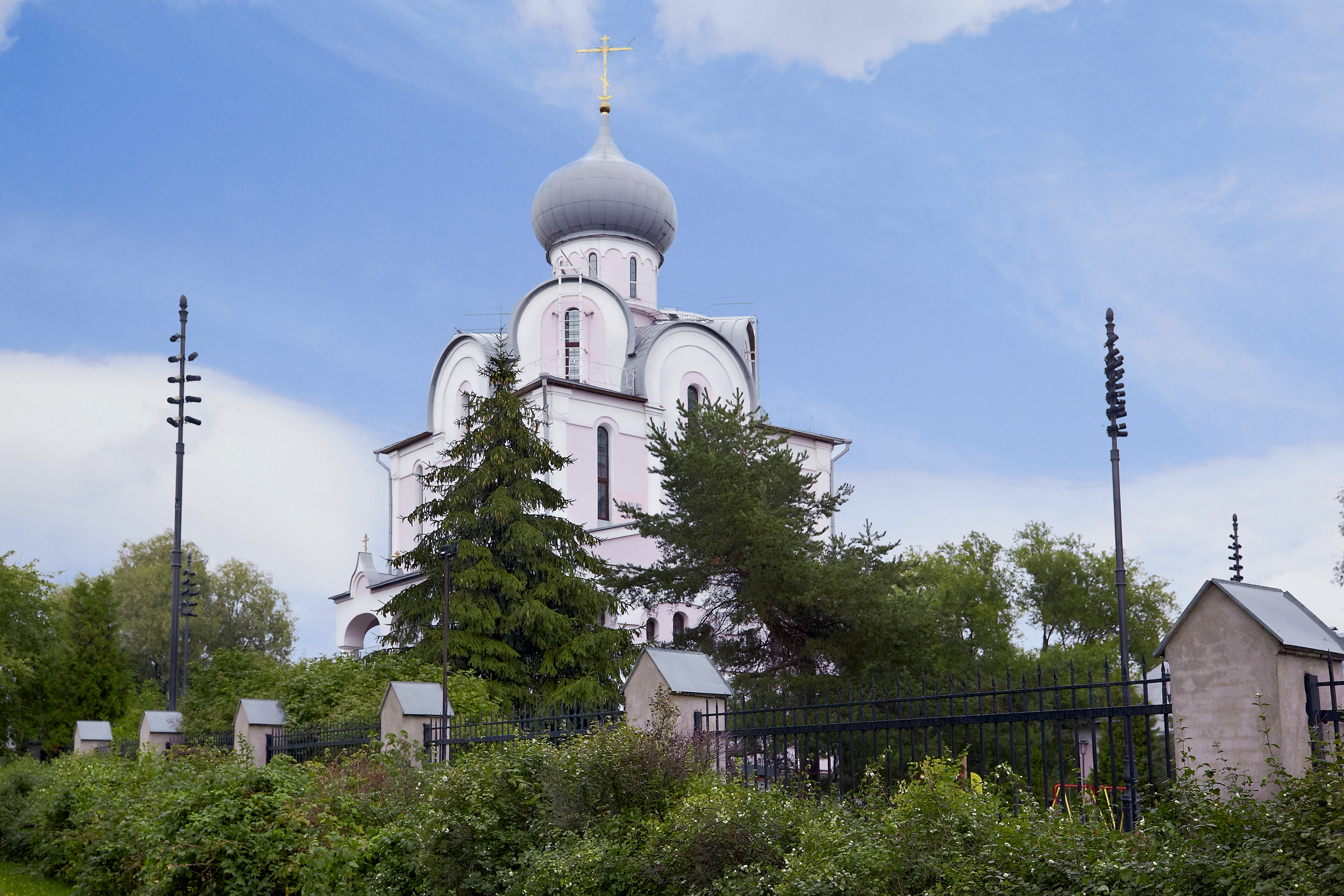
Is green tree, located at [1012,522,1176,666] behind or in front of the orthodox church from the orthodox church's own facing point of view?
behind

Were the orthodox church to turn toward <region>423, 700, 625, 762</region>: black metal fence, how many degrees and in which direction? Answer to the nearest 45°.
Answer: approximately 45° to its left

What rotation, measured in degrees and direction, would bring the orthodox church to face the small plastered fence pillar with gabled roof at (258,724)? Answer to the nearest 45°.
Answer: approximately 45° to its left

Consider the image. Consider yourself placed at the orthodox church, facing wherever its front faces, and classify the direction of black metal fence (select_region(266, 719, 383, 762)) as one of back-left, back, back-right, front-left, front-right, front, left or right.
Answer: front-left

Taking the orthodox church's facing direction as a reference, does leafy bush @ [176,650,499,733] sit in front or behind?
in front

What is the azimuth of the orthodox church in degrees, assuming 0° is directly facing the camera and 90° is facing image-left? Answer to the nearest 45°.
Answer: approximately 45°

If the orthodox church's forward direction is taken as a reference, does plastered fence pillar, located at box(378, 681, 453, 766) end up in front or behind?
in front

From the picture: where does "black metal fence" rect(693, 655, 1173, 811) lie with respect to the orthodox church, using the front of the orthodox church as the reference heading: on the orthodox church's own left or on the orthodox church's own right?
on the orthodox church's own left

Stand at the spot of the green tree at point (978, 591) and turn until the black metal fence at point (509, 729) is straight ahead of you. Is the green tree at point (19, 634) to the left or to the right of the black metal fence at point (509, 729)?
right

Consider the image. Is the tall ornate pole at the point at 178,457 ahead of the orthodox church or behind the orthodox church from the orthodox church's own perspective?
ahead
